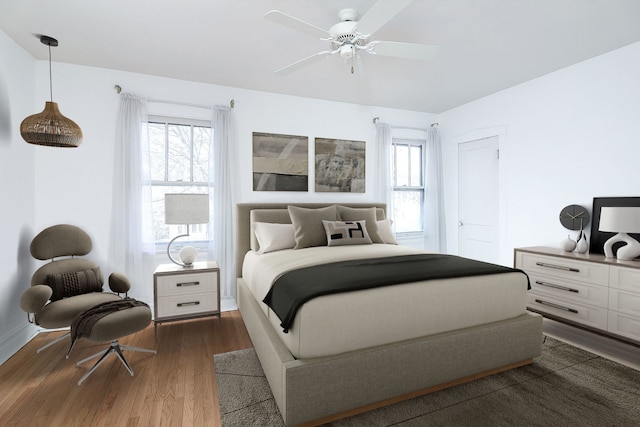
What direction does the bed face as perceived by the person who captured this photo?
facing the viewer and to the right of the viewer

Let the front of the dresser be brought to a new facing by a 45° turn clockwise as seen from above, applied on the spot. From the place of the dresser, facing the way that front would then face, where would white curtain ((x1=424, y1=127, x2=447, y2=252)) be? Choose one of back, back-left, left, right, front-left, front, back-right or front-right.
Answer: front-right

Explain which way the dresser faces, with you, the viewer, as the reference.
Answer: facing the viewer and to the left of the viewer

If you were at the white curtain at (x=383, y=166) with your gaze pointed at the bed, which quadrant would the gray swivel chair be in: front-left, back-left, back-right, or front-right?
front-right

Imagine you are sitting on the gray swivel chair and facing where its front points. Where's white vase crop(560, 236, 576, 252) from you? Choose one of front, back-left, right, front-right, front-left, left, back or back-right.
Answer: front

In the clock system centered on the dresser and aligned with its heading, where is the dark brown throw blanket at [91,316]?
The dark brown throw blanket is roughly at 12 o'clock from the dresser.

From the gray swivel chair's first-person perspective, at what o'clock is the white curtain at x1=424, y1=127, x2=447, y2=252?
The white curtain is roughly at 11 o'clock from the gray swivel chair.

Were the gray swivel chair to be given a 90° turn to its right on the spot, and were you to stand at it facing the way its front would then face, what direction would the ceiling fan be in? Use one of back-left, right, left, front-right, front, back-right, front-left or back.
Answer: left

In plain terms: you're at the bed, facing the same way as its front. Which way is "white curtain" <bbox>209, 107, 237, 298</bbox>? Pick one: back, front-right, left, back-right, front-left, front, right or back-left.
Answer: back

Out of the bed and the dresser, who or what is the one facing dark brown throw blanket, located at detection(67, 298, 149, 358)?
the dresser

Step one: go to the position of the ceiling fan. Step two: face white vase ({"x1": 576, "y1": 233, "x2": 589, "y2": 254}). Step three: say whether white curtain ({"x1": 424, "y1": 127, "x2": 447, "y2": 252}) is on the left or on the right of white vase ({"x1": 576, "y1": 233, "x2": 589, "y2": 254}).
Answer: left

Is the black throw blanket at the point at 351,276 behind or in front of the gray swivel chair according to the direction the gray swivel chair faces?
in front

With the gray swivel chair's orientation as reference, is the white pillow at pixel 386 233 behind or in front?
in front

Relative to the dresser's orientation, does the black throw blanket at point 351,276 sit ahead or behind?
ahead

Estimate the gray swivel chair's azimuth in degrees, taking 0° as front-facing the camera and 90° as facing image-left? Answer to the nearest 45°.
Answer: approximately 315°

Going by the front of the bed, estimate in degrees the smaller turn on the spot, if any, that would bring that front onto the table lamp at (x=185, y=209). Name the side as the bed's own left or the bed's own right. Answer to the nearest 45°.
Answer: approximately 135° to the bed's own right

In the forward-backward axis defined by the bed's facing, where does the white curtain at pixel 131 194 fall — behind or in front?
behind

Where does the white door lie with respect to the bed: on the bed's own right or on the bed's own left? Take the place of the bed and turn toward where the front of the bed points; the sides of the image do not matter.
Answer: on the bed's own left

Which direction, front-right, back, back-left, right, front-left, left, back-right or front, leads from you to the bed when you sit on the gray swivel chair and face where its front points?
front

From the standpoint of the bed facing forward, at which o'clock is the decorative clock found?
The decorative clock is roughly at 9 o'clock from the bed.
